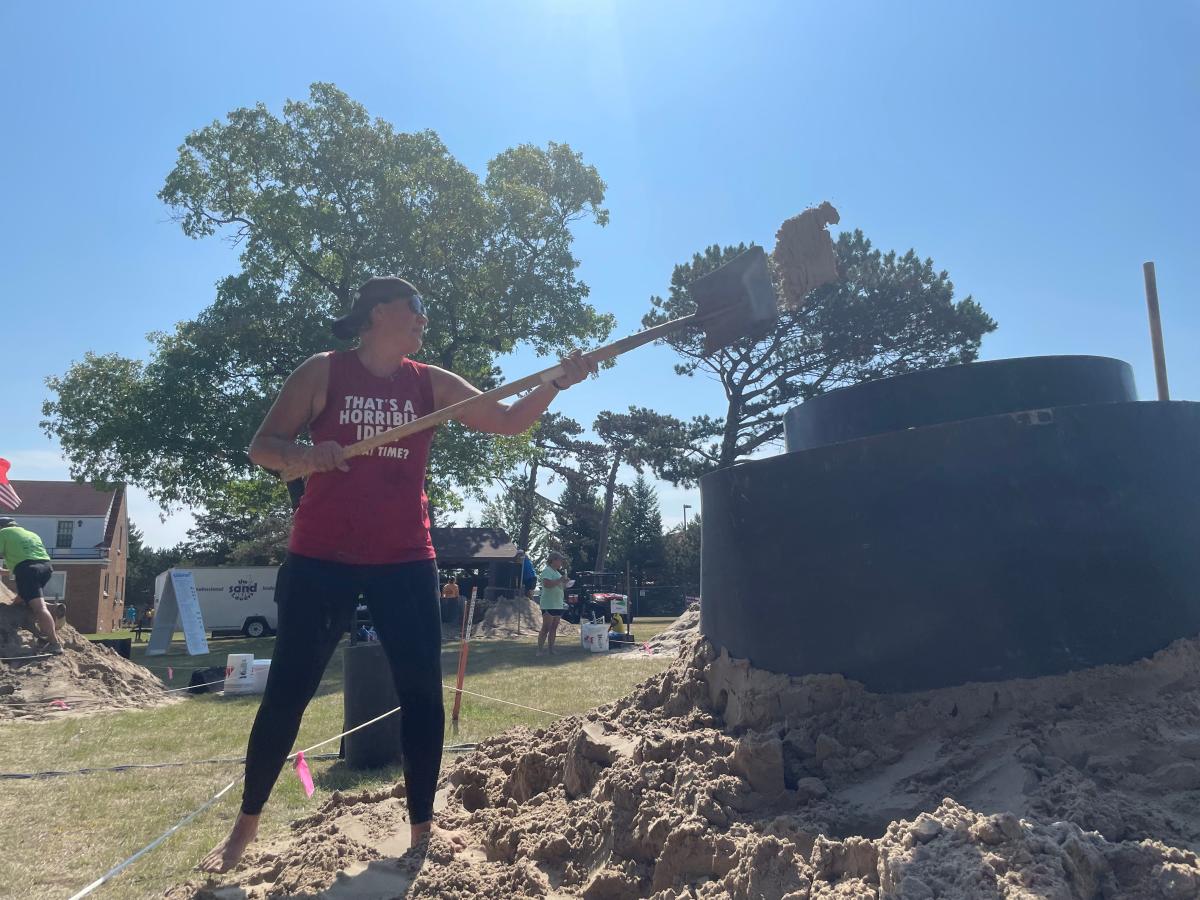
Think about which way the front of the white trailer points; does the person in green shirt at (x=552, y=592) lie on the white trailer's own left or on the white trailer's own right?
on the white trailer's own left

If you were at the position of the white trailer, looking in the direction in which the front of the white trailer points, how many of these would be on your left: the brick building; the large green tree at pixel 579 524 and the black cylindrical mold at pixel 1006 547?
1

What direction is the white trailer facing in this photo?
to the viewer's left

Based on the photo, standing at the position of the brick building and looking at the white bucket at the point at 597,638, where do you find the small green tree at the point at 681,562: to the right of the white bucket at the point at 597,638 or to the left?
left

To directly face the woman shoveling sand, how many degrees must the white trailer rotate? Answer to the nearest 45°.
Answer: approximately 90° to its left

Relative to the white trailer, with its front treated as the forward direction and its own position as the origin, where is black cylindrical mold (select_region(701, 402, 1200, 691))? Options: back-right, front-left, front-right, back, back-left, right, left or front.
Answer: left

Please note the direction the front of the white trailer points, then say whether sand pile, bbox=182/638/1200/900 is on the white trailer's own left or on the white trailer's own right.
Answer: on the white trailer's own left

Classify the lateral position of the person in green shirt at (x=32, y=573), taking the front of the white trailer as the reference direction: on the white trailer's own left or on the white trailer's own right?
on the white trailer's own left

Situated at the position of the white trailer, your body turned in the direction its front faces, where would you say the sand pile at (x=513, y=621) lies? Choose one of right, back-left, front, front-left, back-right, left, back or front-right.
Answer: back-left

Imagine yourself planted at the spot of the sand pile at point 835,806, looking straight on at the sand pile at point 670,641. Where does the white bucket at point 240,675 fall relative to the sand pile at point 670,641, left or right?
left

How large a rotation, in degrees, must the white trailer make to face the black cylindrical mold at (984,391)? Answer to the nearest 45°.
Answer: approximately 90° to its left

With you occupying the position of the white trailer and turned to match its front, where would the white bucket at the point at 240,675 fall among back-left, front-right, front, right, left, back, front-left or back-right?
left

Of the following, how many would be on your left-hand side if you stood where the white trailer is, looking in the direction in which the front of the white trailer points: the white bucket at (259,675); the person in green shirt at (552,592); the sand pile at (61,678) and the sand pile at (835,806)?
4

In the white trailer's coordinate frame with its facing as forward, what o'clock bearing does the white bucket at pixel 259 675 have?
The white bucket is roughly at 9 o'clock from the white trailer.

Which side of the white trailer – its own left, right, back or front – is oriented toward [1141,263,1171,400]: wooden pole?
left
